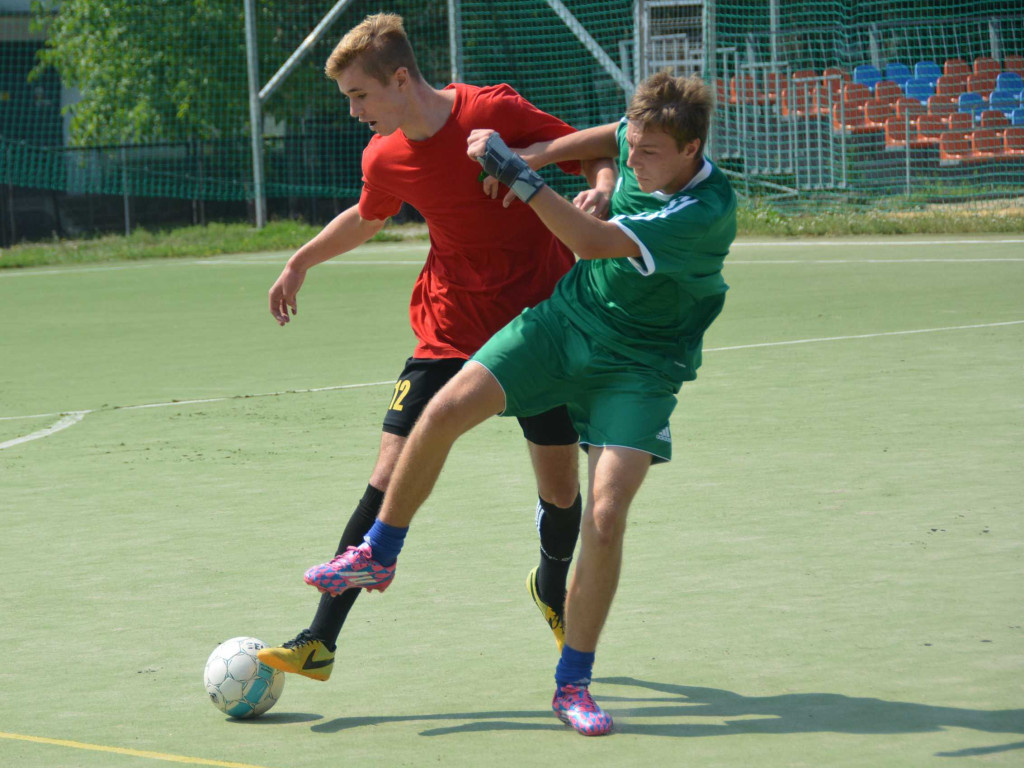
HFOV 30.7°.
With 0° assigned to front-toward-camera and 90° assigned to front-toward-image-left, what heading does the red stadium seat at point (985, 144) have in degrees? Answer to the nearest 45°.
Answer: approximately 45°

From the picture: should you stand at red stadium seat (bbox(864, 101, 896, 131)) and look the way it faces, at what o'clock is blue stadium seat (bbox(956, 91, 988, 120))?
The blue stadium seat is roughly at 9 o'clock from the red stadium seat.

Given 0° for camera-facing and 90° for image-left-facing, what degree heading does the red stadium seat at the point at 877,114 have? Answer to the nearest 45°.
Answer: approximately 45°

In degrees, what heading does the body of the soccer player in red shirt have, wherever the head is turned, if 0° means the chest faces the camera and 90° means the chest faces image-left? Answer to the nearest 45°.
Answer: approximately 45°

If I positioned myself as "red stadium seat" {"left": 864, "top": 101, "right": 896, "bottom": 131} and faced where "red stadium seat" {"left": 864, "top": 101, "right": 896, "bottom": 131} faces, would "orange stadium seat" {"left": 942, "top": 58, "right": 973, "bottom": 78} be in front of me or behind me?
behind

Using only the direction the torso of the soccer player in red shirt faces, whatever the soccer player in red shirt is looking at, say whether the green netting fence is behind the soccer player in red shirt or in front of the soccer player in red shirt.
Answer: behind

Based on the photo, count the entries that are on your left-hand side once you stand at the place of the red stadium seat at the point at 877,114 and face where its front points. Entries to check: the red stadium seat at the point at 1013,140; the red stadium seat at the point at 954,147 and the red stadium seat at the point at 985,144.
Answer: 3

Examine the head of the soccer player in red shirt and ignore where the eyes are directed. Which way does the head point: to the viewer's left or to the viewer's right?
to the viewer's left
